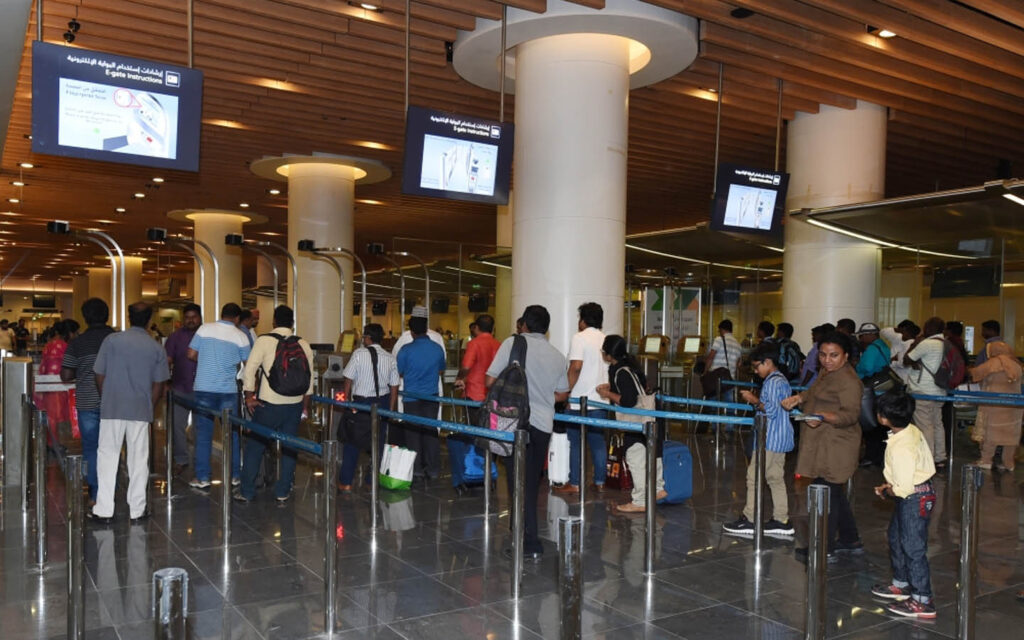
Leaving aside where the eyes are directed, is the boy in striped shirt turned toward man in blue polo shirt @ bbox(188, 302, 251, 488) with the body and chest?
yes

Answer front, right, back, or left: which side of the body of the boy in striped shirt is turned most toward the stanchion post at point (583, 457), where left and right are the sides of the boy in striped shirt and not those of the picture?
front

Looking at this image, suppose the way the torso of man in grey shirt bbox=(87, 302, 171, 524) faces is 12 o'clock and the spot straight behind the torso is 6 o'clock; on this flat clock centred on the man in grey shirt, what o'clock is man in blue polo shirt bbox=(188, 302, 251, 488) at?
The man in blue polo shirt is roughly at 1 o'clock from the man in grey shirt.

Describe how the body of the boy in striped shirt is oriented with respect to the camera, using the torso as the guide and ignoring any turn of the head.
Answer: to the viewer's left

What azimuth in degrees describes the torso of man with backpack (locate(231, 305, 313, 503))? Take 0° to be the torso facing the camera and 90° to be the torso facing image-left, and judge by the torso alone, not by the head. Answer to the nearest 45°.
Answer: approximately 135°

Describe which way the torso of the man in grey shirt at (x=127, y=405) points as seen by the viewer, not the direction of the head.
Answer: away from the camera

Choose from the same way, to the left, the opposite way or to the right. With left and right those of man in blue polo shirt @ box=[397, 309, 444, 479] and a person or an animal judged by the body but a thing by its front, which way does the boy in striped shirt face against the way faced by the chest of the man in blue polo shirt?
to the left

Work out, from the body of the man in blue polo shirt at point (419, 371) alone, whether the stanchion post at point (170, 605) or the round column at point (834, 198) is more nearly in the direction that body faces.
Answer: the round column

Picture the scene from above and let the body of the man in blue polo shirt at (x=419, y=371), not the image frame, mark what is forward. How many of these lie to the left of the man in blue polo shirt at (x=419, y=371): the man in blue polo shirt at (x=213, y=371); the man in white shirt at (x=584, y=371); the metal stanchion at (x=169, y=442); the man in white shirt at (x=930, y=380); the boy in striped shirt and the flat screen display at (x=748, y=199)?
2

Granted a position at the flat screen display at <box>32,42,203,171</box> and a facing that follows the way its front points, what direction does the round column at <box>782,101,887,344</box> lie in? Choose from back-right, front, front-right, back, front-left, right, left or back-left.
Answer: front-left

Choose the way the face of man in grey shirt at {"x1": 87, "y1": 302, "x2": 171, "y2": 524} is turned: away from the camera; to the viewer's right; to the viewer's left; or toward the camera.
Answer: away from the camera

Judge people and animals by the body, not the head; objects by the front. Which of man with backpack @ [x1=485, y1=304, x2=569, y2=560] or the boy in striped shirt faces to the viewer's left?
the boy in striped shirt

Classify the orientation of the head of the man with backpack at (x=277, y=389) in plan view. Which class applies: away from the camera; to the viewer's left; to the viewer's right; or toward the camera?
away from the camera

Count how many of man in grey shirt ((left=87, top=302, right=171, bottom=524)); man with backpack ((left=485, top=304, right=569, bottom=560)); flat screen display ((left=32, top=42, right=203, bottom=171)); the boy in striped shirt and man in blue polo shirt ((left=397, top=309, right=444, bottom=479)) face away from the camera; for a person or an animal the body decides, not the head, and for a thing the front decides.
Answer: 3

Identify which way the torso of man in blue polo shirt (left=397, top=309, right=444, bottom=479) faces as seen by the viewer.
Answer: away from the camera

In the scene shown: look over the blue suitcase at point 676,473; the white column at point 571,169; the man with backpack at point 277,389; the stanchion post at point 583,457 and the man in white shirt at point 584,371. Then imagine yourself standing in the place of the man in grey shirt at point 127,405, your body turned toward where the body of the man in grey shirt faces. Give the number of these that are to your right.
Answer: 5

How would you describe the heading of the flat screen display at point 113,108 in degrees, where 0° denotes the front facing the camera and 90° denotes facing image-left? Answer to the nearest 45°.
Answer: approximately 315°

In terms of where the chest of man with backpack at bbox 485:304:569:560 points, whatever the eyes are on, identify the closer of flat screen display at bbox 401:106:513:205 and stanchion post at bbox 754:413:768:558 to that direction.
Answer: the flat screen display

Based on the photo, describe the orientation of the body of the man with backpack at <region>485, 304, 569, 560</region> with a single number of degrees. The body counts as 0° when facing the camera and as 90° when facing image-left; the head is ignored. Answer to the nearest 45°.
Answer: approximately 180°
